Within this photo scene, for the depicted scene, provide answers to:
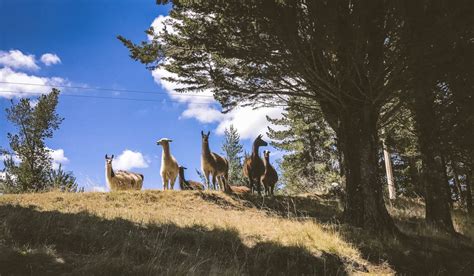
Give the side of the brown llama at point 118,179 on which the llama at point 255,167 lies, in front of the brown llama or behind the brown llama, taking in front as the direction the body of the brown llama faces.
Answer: behind

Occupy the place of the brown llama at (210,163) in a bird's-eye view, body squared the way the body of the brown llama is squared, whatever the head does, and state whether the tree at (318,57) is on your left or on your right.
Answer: on your left

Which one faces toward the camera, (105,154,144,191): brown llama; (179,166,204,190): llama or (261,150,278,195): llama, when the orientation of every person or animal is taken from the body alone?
(261,150,278,195): llama

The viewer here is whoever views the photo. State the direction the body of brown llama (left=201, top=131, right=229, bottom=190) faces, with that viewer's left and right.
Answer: facing the viewer and to the left of the viewer

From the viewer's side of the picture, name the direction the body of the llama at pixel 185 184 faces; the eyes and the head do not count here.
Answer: to the viewer's left

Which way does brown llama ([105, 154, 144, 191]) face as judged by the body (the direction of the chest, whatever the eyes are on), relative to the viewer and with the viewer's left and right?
facing to the left of the viewer

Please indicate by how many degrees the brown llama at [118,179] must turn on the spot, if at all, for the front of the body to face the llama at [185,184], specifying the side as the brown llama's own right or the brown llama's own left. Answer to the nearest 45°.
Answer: approximately 135° to the brown llama's own right

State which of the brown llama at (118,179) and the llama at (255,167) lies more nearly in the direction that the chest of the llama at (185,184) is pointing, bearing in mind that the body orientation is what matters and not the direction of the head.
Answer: the brown llama

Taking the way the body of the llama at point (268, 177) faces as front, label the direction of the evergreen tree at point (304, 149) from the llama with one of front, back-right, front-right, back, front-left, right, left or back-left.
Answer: back

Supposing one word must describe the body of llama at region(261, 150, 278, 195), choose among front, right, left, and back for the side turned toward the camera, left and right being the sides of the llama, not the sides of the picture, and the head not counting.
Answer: front

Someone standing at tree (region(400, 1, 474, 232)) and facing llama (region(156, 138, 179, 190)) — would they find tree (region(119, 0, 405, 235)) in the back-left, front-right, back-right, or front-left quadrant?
front-left
